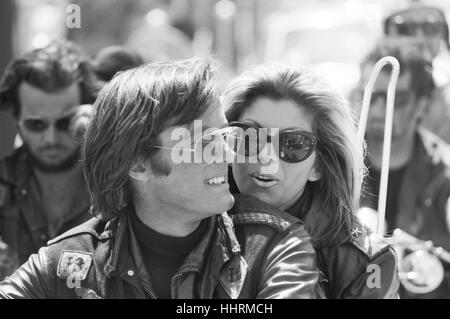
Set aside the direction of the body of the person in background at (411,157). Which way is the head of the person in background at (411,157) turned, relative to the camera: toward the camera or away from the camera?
toward the camera

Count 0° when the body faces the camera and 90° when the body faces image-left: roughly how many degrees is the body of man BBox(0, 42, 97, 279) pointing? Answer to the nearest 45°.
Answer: approximately 0°

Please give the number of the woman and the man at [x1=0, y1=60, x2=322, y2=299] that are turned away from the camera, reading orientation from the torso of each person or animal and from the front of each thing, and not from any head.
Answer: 0

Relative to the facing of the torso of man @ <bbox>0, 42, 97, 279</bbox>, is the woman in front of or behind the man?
in front

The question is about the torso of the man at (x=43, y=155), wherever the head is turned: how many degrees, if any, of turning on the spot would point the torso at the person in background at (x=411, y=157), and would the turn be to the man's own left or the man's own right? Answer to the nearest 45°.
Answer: approximately 90° to the man's own left

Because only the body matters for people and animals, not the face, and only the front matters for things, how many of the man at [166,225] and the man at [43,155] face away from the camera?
0

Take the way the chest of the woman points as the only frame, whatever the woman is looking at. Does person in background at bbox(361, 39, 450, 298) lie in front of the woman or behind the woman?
behind

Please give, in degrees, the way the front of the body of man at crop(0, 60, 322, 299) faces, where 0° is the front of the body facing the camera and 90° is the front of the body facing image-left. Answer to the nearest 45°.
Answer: approximately 315°

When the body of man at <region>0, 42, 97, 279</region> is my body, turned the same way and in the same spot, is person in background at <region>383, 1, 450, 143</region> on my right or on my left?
on my left

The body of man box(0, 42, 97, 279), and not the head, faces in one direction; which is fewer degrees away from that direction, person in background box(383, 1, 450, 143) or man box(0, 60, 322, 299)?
the man

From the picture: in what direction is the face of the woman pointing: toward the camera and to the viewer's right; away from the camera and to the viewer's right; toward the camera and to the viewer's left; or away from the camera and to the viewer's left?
toward the camera and to the viewer's left

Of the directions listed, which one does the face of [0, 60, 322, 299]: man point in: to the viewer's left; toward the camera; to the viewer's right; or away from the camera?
to the viewer's right
